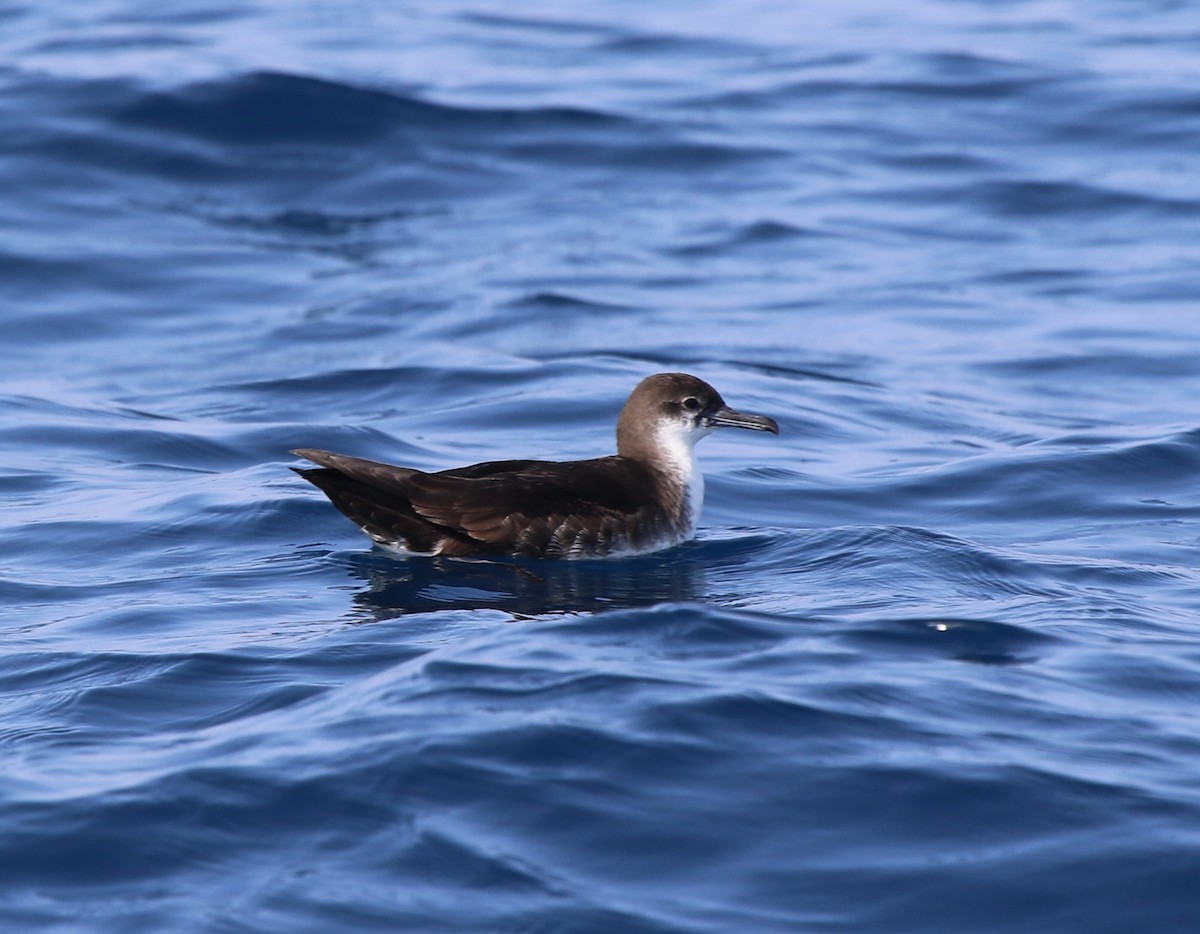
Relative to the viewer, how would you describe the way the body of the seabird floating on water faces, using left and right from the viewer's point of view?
facing to the right of the viewer
